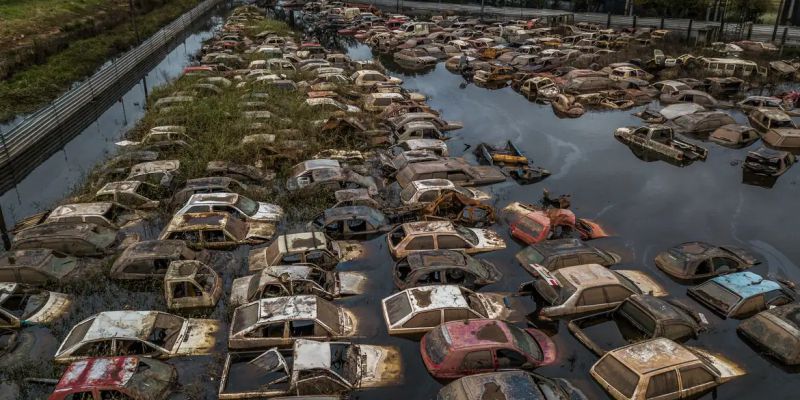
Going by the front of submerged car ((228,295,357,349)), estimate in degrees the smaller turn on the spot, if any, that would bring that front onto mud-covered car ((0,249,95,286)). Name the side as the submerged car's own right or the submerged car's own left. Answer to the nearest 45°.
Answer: approximately 135° to the submerged car's own left

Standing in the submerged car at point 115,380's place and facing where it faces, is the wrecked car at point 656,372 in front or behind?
in front

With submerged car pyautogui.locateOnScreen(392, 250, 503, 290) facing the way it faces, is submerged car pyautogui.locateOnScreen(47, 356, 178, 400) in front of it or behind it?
behind

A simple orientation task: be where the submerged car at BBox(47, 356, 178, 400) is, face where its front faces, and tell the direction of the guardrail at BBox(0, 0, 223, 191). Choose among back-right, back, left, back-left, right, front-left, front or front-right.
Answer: left

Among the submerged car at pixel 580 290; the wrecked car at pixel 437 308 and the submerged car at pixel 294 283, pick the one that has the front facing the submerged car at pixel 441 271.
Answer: the submerged car at pixel 294 283

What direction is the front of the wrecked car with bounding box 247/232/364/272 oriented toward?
to the viewer's right

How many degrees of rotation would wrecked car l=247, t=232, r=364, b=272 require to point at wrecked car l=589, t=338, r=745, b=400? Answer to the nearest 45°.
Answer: approximately 45° to its right

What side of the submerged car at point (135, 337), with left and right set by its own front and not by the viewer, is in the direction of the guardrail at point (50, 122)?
left

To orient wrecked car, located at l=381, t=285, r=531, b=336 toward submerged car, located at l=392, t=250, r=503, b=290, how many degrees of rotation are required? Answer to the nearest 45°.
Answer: approximately 90° to its left

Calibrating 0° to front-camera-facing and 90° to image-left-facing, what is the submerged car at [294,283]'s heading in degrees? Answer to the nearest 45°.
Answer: approximately 270°

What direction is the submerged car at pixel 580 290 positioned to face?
to the viewer's right

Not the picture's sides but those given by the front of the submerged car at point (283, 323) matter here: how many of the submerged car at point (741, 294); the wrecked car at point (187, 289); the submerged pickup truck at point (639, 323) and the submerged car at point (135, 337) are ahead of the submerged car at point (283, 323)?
2

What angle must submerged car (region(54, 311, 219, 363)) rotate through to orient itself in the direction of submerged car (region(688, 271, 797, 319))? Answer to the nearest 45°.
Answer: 0° — it already faces it

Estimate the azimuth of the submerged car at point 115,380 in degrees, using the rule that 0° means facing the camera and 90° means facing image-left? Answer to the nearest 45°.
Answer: approximately 270°

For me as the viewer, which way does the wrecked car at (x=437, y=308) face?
facing to the right of the viewer

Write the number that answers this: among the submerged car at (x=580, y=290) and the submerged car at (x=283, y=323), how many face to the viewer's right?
2

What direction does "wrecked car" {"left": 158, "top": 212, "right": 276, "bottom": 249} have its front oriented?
to the viewer's right
